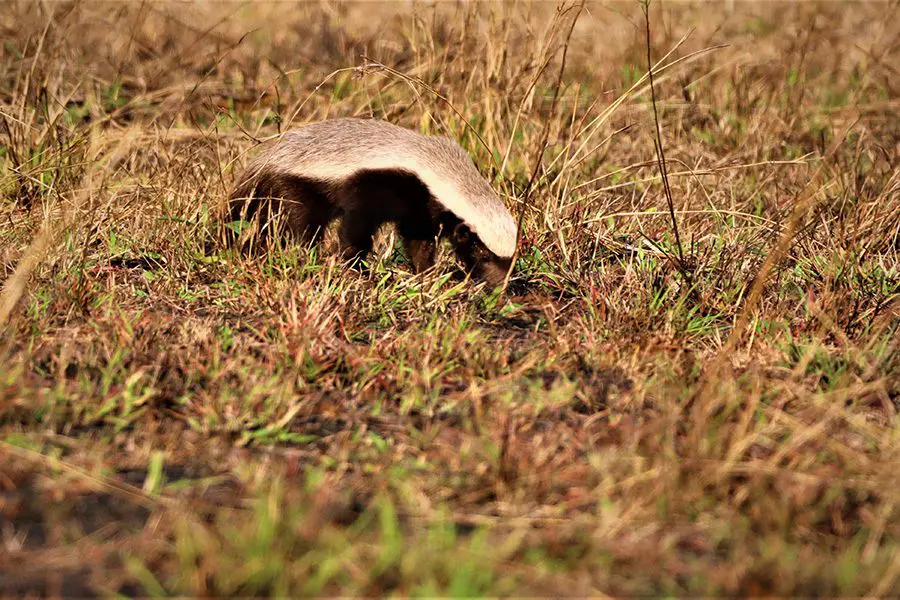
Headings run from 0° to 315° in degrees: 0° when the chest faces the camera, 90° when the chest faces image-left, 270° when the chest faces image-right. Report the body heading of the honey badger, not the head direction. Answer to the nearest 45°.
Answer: approximately 270°
